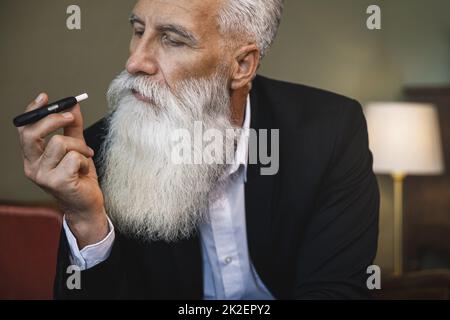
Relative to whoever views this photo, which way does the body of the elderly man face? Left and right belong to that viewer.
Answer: facing the viewer and to the left of the viewer

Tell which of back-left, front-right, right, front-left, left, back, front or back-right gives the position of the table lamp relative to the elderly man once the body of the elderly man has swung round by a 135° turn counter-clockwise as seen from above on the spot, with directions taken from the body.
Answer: front-left
